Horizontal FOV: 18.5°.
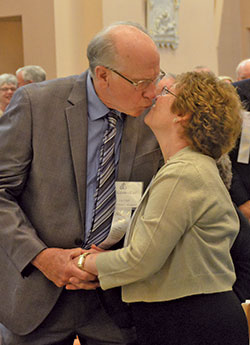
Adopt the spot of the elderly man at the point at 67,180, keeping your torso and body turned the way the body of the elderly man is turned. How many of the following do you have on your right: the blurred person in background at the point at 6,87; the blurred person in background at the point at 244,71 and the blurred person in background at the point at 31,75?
0

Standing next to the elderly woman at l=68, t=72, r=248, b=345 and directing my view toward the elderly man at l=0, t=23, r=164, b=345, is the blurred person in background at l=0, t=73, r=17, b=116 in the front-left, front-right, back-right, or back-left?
front-right

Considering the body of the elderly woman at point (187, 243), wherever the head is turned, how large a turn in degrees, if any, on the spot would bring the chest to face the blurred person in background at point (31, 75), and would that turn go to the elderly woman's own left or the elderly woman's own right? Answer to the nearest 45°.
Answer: approximately 90° to the elderly woman's own right

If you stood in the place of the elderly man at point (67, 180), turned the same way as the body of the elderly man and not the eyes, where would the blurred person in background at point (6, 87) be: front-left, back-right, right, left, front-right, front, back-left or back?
back-left

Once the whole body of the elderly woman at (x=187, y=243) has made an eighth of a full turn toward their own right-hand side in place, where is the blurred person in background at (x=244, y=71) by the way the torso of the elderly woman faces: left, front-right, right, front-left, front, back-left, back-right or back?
front-right

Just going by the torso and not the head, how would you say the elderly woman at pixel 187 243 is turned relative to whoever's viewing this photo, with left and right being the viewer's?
facing to the left of the viewer

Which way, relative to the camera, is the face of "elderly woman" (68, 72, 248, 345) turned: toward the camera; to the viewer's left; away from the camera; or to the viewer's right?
to the viewer's left

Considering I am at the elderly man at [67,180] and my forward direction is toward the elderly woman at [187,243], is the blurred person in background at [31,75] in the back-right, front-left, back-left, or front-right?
back-left

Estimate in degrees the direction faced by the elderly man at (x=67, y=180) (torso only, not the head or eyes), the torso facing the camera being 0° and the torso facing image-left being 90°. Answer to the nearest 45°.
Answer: approximately 315°
